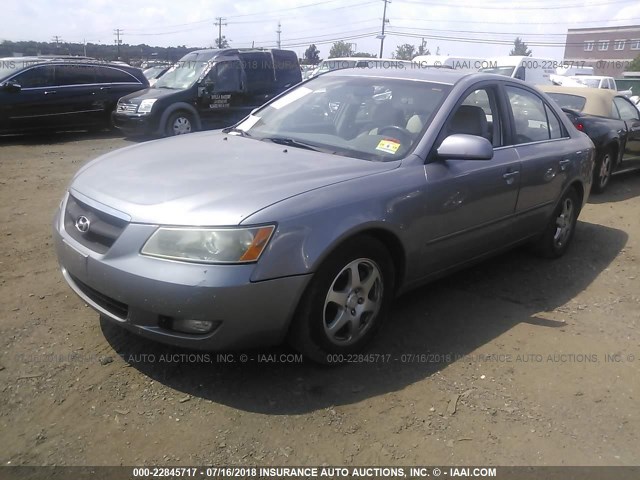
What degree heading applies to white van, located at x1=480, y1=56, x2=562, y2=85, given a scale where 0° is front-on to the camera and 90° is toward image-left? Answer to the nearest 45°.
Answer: approximately 45°

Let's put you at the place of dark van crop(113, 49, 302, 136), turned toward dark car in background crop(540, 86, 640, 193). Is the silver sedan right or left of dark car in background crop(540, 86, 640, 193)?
right

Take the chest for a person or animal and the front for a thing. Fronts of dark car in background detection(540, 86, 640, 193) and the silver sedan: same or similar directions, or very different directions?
very different directions

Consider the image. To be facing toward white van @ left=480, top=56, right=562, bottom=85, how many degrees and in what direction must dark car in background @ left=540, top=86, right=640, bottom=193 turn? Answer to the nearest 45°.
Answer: approximately 45° to its left

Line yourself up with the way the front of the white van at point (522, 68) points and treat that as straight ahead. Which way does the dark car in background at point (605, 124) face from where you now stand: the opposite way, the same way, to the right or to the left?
the opposite way

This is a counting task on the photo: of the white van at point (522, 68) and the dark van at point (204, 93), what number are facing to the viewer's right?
0

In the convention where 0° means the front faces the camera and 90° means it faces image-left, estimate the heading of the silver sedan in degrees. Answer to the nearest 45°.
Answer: approximately 45°

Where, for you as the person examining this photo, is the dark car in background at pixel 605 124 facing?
facing away from the viewer and to the right of the viewer

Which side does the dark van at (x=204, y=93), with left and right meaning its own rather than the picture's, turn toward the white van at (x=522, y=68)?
back

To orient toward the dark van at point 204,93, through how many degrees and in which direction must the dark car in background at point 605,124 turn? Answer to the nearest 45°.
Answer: approximately 135° to its left
